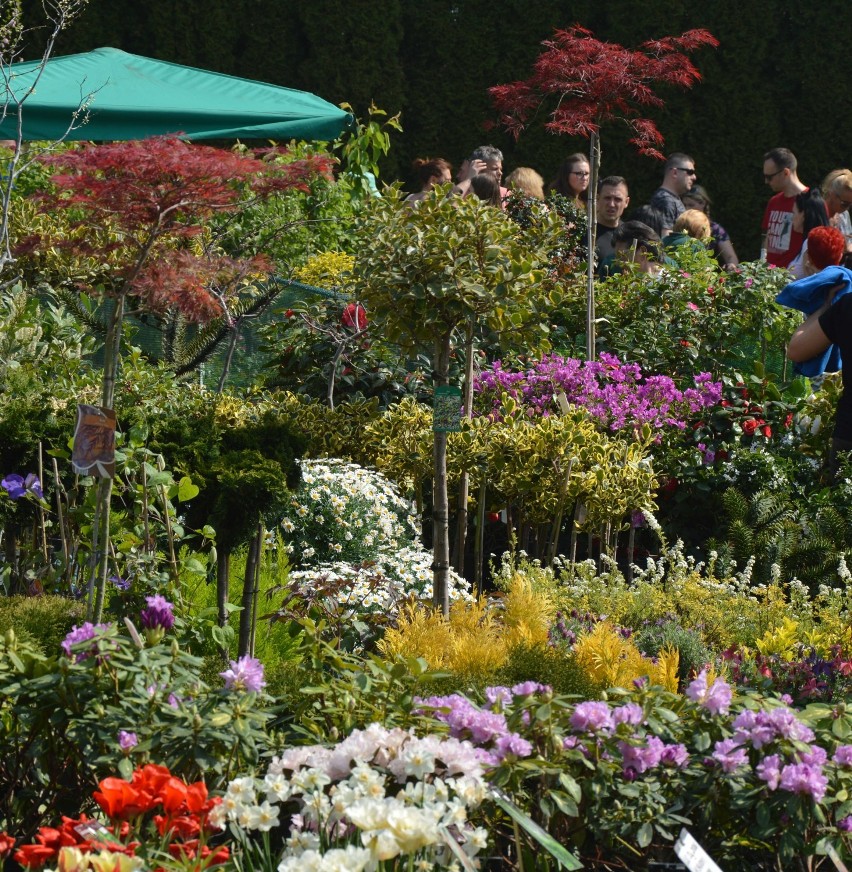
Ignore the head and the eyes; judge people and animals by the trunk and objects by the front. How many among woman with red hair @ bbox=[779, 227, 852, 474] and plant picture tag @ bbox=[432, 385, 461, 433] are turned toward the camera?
1

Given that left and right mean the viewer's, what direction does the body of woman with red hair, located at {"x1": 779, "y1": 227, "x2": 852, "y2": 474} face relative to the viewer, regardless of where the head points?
facing away from the viewer and to the left of the viewer

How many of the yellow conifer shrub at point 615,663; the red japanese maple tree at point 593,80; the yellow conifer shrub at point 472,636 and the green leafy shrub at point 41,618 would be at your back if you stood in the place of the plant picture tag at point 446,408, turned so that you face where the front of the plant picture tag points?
1

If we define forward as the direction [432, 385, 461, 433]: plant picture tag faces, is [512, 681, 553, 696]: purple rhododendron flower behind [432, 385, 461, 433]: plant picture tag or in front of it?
in front

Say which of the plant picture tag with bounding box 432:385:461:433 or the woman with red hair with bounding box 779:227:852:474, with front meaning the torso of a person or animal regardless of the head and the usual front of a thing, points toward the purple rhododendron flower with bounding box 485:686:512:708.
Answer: the plant picture tag

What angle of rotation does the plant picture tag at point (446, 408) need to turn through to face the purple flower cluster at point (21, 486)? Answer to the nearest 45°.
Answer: approximately 90° to its right

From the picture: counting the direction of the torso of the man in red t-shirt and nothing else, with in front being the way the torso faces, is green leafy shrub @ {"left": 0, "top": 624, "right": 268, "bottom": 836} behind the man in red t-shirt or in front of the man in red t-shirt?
in front

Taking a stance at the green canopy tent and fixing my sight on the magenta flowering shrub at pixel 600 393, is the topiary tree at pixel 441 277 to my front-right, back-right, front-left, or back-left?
front-right

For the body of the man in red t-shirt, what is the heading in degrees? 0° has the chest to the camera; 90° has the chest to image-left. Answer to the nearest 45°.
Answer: approximately 45°

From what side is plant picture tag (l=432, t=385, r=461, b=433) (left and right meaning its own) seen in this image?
front

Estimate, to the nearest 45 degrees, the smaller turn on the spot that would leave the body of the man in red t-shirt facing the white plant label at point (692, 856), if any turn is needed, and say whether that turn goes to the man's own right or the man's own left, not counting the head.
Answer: approximately 45° to the man's own left

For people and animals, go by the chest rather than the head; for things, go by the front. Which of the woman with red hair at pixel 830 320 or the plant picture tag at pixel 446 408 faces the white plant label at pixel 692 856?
the plant picture tag

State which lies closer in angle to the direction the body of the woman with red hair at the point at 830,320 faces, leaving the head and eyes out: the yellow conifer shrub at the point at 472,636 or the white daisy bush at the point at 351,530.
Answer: the white daisy bush

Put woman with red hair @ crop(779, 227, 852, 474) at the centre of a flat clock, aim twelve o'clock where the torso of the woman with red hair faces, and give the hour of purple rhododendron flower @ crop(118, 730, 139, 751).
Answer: The purple rhododendron flower is roughly at 8 o'clock from the woman with red hair.
